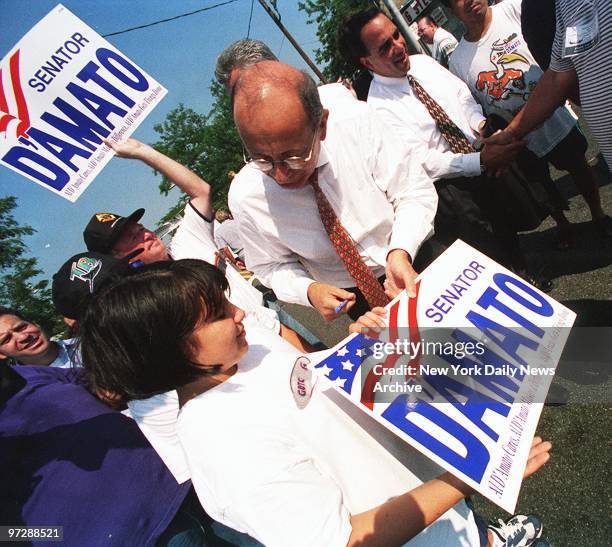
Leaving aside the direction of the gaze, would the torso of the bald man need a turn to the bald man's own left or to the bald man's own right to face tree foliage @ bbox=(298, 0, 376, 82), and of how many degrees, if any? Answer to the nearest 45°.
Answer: approximately 180°

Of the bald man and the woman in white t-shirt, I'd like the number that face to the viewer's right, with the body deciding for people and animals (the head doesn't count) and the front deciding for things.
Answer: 1

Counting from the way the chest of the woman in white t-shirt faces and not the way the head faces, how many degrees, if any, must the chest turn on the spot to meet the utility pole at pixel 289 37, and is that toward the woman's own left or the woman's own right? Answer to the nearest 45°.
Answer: approximately 45° to the woman's own left

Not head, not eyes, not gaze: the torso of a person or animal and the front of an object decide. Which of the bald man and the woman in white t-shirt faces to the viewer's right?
the woman in white t-shirt

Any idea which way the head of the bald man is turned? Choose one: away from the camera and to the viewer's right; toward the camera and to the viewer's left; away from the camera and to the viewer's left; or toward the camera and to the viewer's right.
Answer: toward the camera and to the viewer's left

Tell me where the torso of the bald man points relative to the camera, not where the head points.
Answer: toward the camera

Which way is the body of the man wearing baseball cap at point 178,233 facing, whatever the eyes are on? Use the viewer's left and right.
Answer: facing the viewer and to the right of the viewer

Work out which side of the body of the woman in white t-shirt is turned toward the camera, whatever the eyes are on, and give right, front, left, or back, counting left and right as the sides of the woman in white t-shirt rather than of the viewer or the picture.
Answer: right
